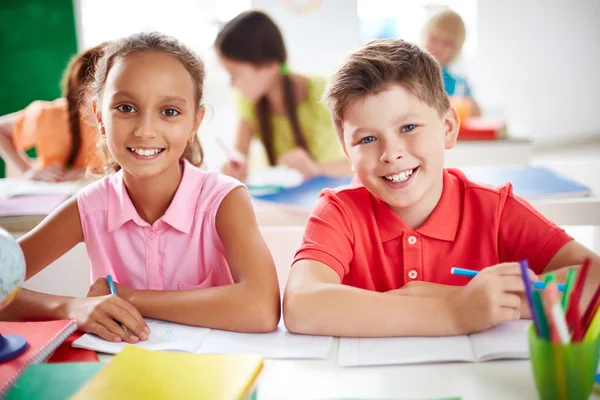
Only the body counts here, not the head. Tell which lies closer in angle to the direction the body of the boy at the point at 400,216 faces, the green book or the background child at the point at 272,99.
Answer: the green book

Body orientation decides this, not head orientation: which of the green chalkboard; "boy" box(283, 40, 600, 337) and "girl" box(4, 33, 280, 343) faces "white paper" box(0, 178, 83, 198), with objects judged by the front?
the green chalkboard

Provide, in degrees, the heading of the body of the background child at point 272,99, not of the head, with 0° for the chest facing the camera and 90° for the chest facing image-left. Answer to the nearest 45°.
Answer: approximately 45°

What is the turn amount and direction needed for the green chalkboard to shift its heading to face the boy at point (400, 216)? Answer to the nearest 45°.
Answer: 0° — it already faces them

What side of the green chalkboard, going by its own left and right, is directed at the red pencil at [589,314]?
front

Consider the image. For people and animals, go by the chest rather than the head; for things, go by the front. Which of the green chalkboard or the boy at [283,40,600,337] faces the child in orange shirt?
the green chalkboard

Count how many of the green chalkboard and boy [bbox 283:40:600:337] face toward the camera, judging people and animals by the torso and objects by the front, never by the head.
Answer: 2

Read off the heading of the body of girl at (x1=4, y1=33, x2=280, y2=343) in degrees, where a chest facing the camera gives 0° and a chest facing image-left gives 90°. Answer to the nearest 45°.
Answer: approximately 0°

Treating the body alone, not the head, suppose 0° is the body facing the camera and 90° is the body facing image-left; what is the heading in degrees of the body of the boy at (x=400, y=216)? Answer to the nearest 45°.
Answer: approximately 0°

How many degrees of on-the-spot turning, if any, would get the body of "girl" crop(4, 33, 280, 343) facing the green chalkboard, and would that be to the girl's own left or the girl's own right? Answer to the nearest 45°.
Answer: approximately 180°

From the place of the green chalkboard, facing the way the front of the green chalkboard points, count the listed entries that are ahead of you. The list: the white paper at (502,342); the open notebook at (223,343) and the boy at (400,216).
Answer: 3

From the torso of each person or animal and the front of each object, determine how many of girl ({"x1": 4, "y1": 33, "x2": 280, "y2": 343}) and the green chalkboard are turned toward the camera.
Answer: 2
